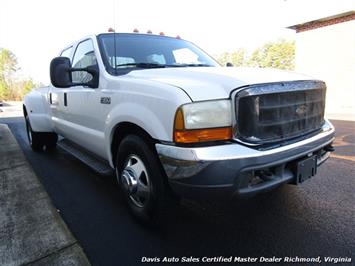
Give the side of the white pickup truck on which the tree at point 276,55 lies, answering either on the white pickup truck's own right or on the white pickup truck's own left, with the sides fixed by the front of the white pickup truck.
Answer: on the white pickup truck's own left

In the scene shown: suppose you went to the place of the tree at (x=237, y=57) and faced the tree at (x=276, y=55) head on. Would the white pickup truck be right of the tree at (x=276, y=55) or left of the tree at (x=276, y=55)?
right

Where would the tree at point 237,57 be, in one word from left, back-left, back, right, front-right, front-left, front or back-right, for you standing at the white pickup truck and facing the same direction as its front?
back-left
